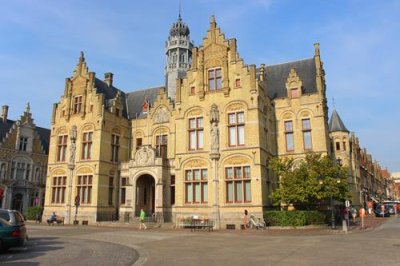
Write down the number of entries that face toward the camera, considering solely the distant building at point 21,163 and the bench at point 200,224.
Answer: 2

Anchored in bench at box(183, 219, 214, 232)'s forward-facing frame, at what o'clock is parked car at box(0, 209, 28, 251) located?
The parked car is roughly at 1 o'clock from the bench.

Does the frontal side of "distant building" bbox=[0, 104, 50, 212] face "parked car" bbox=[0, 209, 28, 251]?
yes

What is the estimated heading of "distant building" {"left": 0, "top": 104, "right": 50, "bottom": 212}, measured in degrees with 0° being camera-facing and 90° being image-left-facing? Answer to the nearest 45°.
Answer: approximately 0°

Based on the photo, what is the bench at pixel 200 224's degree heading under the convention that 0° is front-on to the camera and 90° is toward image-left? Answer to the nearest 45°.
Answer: approximately 0°

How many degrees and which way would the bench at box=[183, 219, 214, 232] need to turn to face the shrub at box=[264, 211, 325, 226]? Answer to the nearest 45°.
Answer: approximately 90° to its left

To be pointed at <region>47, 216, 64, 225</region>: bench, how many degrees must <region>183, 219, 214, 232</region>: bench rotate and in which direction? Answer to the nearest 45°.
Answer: approximately 135° to its right

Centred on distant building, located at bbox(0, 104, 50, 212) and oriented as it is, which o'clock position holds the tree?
The tree is roughly at 11 o'clock from the distant building.

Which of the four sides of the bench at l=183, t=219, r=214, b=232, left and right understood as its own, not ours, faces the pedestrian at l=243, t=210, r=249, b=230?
left

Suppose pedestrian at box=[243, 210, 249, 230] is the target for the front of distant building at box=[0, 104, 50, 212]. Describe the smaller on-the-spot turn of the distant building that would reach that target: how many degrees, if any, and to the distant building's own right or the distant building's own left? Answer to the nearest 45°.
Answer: approximately 45° to the distant building's own left

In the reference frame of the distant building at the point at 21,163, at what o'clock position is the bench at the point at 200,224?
The bench is roughly at 11 o'clock from the distant building.

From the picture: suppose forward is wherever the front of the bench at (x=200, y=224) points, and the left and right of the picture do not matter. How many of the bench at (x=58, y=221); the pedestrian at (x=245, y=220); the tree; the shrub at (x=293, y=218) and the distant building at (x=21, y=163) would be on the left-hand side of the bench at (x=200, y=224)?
3
